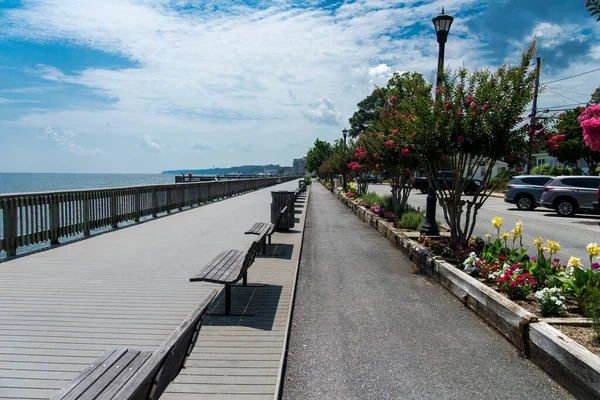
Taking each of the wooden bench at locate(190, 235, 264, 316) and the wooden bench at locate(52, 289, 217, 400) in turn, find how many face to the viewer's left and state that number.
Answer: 2

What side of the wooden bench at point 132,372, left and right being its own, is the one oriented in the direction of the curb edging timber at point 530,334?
back

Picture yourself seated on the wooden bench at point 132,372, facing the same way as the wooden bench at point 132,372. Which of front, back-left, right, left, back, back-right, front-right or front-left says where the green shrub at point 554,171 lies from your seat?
back-right

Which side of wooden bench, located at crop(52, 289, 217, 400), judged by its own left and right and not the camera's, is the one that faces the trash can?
right

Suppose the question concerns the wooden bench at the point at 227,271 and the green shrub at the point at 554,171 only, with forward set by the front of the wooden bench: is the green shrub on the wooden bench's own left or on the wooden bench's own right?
on the wooden bench's own right

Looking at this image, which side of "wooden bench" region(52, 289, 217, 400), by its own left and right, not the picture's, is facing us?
left

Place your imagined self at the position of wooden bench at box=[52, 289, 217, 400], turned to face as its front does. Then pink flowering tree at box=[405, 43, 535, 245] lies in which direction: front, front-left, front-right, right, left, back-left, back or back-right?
back-right

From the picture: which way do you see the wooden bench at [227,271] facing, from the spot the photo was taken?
facing to the left of the viewer

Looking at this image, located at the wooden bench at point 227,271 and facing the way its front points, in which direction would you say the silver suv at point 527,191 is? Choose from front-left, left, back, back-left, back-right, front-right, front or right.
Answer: back-right

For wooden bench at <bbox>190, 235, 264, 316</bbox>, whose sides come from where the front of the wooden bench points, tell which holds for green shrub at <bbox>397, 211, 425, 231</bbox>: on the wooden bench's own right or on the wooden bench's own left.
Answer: on the wooden bench's own right

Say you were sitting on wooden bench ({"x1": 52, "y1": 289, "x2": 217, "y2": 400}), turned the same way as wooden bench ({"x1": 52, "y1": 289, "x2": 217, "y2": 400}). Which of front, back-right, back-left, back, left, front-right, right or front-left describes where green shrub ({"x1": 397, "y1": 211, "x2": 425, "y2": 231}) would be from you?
back-right

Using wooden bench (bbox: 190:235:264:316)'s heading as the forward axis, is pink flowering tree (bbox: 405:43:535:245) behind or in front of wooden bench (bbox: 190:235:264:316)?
behind

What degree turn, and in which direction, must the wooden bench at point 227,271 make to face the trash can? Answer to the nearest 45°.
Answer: approximately 90° to its right
